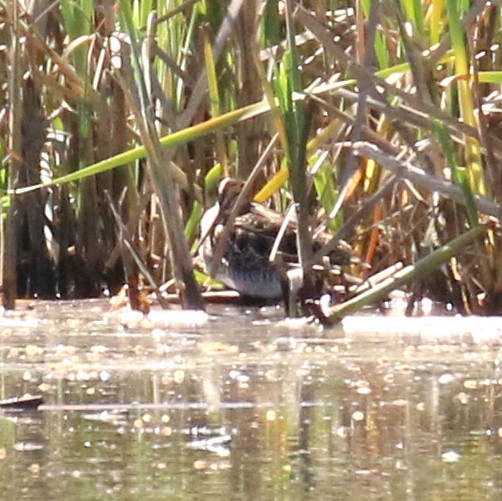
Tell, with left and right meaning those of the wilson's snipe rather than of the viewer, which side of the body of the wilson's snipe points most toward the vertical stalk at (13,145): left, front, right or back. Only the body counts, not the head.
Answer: front

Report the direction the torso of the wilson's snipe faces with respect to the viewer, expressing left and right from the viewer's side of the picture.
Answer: facing to the left of the viewer
